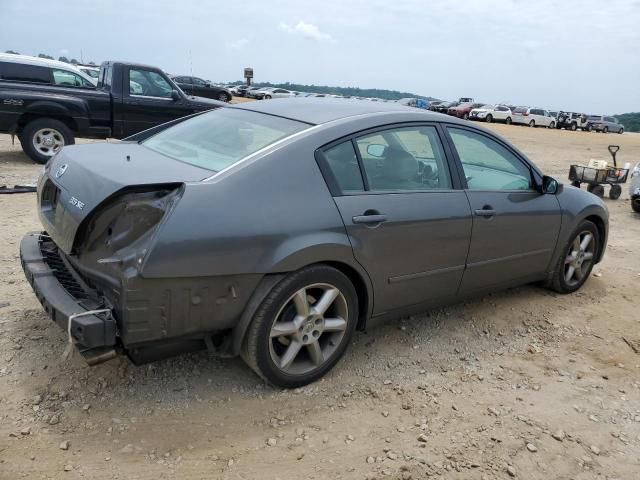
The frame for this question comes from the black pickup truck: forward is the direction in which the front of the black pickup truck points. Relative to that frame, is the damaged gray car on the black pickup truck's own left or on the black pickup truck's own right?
on the black pickup truck's own right

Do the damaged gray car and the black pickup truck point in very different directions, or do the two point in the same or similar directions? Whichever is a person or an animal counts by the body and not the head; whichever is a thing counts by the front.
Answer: same or similar directions

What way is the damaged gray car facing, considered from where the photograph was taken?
facing away from the viewer and to the right of the viewer

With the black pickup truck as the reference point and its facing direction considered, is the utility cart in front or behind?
in front

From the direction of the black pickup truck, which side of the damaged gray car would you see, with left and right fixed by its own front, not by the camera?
left

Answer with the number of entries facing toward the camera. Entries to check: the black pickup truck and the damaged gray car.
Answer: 0

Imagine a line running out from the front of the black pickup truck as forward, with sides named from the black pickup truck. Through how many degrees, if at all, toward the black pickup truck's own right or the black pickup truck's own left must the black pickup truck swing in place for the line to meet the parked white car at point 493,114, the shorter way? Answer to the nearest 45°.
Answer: approximately 45° to the black pickup truck's own left

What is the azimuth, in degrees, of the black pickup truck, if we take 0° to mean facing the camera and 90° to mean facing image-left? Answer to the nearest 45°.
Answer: approximately 270°

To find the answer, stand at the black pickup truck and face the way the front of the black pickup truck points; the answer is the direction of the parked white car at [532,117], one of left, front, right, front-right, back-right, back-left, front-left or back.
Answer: front-left

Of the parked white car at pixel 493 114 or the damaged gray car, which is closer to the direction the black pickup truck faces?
the parked white car

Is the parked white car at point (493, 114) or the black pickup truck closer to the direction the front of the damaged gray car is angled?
the parked white car

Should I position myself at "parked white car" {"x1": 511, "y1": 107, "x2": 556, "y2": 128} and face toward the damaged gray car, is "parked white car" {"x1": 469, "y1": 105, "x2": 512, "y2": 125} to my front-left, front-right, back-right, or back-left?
front-right
